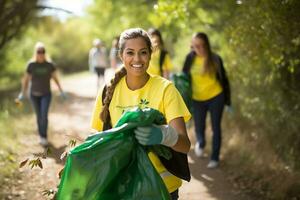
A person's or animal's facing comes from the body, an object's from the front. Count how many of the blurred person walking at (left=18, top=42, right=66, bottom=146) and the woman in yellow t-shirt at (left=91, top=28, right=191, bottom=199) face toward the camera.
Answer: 2

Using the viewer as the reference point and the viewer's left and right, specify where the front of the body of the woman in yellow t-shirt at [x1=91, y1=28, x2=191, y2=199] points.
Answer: facing the viewer

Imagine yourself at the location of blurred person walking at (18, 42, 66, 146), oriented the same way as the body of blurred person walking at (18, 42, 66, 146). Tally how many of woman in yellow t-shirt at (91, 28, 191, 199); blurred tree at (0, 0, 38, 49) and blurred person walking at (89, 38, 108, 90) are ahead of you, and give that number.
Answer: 1

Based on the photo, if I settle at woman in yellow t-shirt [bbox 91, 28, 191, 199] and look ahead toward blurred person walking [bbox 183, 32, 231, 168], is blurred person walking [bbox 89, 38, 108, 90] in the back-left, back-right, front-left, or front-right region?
front-left

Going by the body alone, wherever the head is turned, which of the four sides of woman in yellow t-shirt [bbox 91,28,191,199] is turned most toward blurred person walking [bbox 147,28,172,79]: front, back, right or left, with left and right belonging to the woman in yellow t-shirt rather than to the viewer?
back

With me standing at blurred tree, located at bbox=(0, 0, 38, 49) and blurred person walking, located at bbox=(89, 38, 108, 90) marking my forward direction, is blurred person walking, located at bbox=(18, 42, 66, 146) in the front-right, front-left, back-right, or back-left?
front-right

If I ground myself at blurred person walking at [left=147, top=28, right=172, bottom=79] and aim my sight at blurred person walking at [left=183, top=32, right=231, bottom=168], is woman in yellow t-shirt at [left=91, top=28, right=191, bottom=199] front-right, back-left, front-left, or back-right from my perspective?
front-right

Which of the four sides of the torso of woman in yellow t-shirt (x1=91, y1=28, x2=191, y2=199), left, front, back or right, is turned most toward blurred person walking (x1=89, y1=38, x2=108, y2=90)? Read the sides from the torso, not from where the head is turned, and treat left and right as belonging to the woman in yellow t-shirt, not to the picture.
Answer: back
